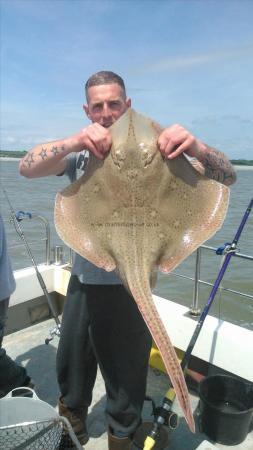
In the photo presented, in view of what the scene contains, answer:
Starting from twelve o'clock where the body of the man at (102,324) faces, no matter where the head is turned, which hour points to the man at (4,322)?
the man at (4,322) is roughly at 4 o'clock from the man at (102,324).

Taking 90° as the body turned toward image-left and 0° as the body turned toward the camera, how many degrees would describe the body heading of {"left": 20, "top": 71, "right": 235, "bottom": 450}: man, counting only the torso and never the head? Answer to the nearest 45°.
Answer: approximately 0°
